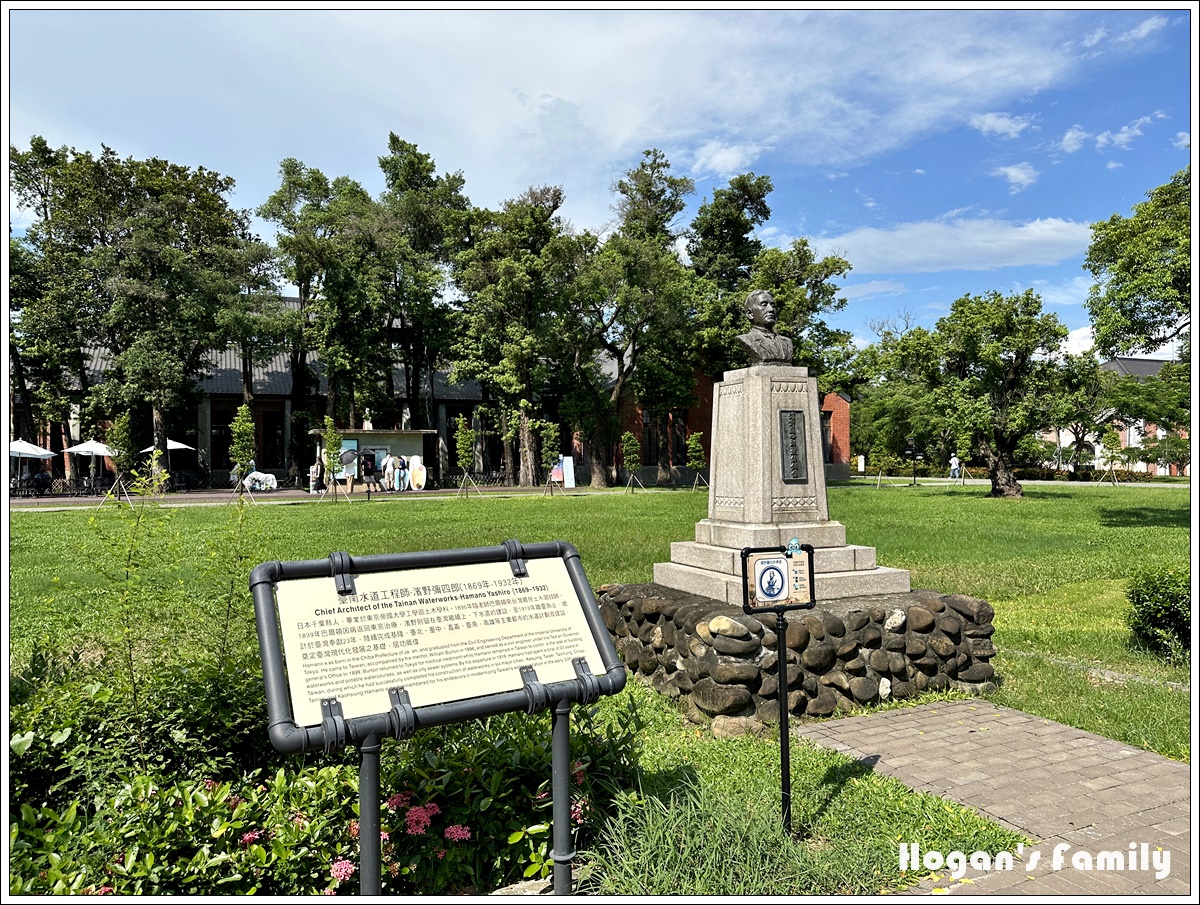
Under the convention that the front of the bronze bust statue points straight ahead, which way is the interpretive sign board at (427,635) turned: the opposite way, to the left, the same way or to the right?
the same way

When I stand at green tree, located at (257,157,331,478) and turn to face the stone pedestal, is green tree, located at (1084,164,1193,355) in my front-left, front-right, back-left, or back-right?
front-left

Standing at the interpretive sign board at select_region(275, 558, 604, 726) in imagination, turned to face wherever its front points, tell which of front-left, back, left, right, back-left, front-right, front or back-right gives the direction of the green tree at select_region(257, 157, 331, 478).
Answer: back-left

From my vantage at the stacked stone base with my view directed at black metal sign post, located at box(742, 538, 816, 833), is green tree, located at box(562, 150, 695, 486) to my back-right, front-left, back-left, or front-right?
back-right

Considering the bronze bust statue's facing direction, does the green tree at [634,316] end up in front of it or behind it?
behind

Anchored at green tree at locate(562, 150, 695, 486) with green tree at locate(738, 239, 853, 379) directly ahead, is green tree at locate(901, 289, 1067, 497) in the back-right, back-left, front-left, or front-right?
front-right

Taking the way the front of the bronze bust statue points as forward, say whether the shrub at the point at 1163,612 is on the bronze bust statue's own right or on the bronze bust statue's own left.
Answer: on the bronze bust statue's own left

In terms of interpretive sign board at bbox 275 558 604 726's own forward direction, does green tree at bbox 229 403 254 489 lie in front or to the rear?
to the rear

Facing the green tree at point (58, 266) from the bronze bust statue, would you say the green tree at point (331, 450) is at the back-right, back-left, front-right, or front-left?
front-right

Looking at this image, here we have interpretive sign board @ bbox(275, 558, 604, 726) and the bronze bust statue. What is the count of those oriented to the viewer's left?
0

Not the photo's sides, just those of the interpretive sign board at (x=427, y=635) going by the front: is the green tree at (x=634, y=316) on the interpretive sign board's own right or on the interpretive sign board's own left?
on the interpretive sign board's own left

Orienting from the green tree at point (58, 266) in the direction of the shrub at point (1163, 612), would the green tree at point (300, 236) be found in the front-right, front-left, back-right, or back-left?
front-left

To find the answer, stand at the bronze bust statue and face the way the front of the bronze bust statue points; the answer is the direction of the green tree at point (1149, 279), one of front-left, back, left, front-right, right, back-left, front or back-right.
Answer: left

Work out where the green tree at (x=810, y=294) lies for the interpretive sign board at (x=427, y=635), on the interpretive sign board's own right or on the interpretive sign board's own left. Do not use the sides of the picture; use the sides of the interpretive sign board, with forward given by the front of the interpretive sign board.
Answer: on the interpretive sign board's own left

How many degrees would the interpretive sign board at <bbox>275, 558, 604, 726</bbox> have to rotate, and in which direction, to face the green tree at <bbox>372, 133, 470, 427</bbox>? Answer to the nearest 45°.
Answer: approximately 135° to its left

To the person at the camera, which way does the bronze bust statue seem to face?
facing the viewer and to the right of the viewer
